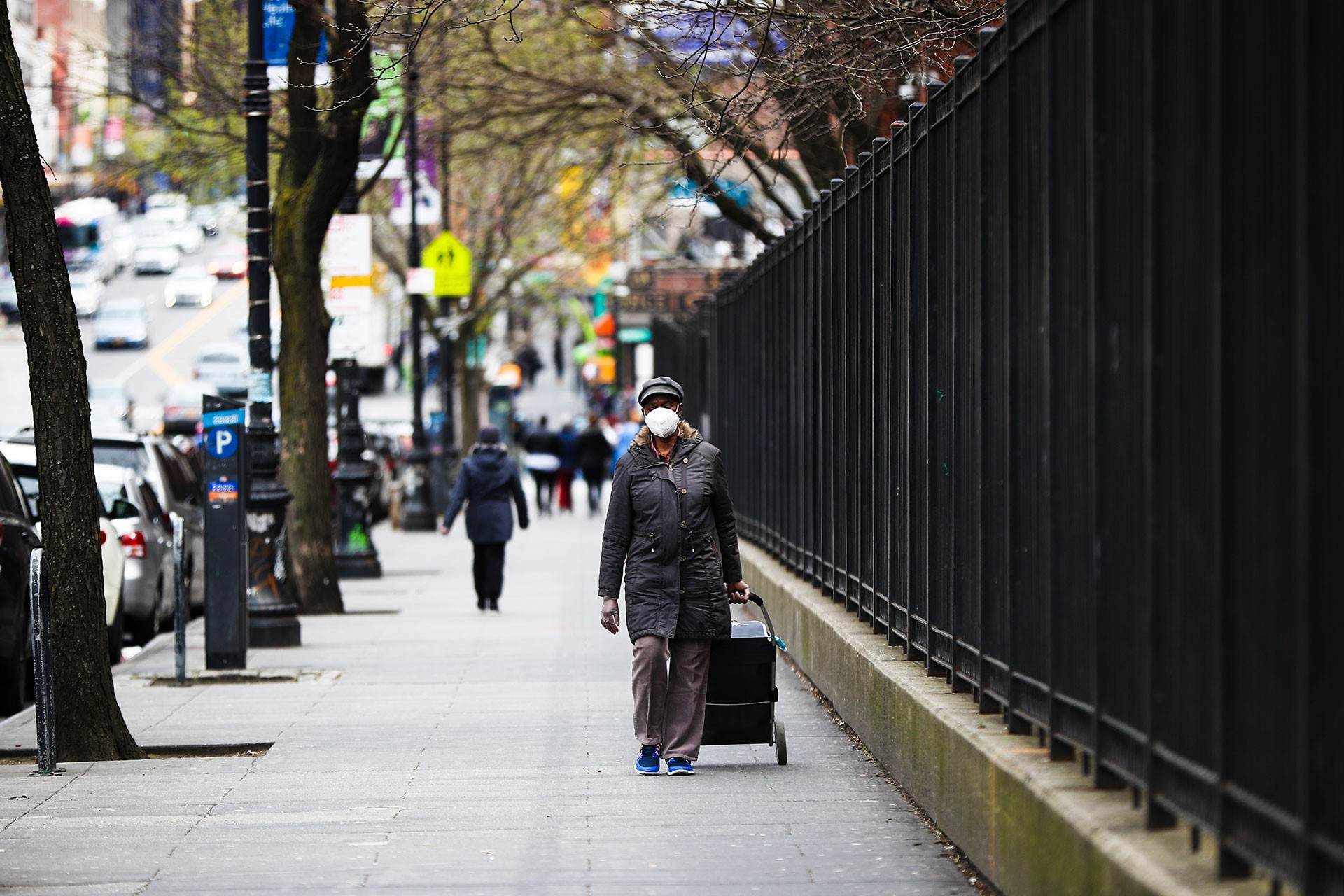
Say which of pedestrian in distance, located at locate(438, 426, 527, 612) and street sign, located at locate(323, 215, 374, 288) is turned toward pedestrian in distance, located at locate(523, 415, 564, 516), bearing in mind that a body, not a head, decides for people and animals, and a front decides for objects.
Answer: pedestrian in distance, located at locate(438, 426, 527, 612)

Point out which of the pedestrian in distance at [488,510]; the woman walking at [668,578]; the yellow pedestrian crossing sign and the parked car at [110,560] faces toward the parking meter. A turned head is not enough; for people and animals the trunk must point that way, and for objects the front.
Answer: the yellow pedestrian crossing sign

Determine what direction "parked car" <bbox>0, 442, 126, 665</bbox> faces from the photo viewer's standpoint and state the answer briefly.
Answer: facing away from the viewer

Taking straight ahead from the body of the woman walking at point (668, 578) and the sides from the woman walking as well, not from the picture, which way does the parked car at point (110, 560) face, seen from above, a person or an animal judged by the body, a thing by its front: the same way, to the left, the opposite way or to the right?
the opposite way

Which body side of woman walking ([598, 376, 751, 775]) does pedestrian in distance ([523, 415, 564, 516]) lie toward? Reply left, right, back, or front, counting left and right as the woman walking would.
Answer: back

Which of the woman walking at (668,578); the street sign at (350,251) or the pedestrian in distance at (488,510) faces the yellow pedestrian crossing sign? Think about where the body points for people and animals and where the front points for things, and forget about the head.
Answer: the pedestrian in distance

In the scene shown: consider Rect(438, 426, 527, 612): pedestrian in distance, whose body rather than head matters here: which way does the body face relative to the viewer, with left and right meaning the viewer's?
facing away from the viewer

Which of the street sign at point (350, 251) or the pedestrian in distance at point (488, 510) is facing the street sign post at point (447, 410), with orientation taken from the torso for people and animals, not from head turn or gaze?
the pedestrian in distance

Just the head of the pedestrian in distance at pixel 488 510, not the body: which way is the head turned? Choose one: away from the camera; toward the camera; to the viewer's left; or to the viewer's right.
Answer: away from the camera

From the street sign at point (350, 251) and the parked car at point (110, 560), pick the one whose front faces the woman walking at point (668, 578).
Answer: the street sign

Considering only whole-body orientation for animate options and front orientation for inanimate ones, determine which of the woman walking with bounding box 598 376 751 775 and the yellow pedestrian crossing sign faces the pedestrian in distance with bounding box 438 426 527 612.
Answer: the yellow pedestrian crossing sign
